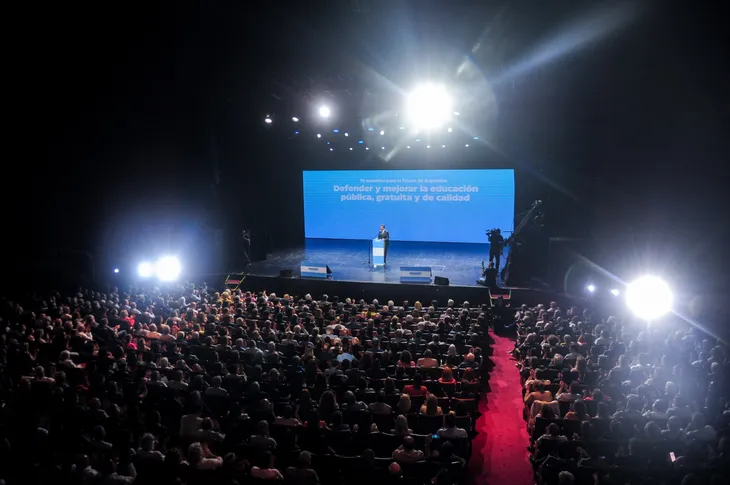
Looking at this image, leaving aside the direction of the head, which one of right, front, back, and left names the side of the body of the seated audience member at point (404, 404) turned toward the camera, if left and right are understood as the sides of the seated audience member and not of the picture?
back

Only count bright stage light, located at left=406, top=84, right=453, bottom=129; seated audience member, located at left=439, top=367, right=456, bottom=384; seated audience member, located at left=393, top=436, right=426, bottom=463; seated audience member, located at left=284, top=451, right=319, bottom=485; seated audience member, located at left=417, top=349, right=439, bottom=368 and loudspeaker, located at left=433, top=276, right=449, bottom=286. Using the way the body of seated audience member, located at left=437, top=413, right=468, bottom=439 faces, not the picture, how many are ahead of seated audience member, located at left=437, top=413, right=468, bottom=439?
4

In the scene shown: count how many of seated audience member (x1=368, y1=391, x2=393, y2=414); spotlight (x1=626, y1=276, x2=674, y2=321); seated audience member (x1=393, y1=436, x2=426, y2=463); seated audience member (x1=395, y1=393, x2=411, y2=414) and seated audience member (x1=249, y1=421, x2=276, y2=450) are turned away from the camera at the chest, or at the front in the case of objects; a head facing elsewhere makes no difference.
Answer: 4

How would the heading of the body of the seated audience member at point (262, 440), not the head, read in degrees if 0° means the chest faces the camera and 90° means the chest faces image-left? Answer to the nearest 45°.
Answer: approximately 180°

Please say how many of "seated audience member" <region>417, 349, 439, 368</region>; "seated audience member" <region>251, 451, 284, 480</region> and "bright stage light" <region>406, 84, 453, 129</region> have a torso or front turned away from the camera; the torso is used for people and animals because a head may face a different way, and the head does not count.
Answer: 2

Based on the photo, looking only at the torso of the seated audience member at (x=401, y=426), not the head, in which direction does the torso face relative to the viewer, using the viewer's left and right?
facing away from the viewer

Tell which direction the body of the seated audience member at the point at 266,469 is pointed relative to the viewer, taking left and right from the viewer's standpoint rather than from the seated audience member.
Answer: facing away from the viewer

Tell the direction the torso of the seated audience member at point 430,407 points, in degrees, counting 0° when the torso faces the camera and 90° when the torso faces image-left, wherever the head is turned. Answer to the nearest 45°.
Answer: approximately 180°

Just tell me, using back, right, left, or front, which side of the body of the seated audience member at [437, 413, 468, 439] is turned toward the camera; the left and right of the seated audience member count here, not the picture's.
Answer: back

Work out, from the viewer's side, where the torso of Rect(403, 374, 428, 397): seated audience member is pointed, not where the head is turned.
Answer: away from the camera

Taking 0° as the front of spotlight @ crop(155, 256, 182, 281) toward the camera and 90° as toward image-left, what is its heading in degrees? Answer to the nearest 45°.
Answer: approximately 0°

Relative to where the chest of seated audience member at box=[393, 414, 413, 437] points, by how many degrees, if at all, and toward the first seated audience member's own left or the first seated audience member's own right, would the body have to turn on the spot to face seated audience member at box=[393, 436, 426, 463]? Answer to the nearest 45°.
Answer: approximately 180°

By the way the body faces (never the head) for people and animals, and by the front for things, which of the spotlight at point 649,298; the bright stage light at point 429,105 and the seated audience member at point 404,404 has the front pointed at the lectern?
the seated audience member

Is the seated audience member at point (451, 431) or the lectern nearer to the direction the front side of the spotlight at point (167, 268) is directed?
the seated audience member
